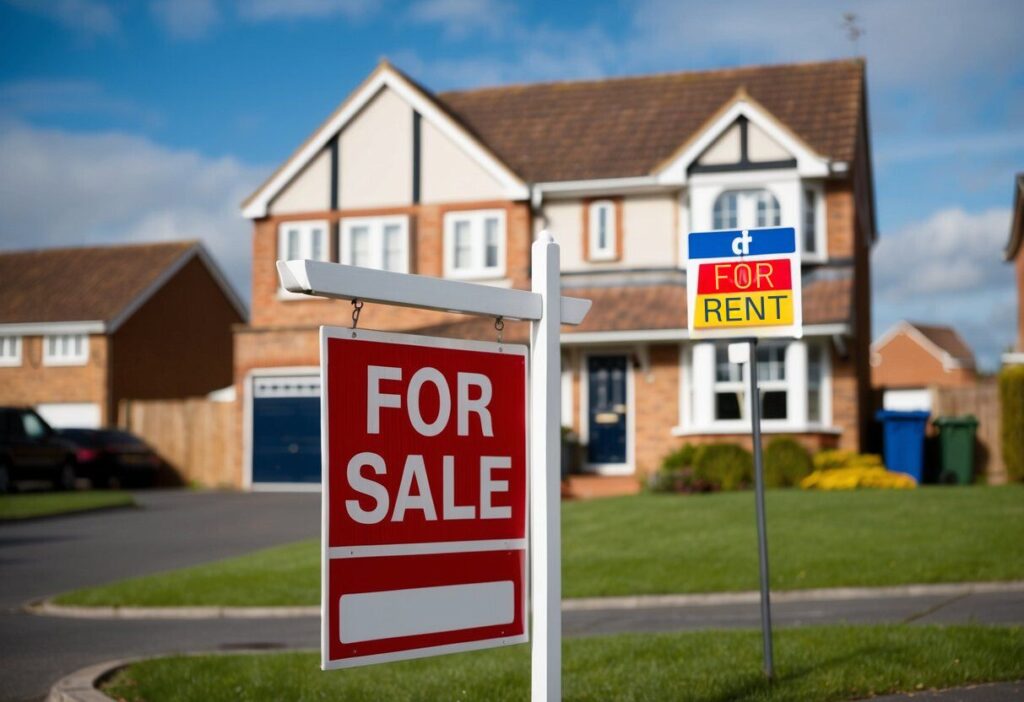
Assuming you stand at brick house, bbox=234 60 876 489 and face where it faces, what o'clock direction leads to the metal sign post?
The metal sign post is roughly at 12 o'clock from the brick house.

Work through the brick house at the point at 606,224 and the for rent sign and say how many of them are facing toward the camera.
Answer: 2

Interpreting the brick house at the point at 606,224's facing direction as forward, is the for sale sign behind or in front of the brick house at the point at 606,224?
in front

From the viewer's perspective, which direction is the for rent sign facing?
toward the camera

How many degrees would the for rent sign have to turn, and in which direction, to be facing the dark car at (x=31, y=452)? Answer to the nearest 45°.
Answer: approximately 135° to its right

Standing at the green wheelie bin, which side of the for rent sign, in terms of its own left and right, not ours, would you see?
back

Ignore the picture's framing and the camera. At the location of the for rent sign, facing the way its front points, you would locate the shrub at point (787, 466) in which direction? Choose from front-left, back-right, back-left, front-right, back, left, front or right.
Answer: back

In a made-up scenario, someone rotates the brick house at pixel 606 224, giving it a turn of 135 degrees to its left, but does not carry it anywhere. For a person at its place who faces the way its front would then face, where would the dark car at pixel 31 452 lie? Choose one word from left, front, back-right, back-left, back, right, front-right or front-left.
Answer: back-left

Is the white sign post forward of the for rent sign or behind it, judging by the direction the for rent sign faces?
forward

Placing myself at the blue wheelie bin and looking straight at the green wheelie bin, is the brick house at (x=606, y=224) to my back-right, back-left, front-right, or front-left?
back-left

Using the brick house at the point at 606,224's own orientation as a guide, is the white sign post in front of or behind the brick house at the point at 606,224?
in front

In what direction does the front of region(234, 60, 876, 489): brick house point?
toward the camera

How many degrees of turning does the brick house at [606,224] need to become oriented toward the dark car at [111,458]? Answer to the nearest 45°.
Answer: approximately 90° to its right
